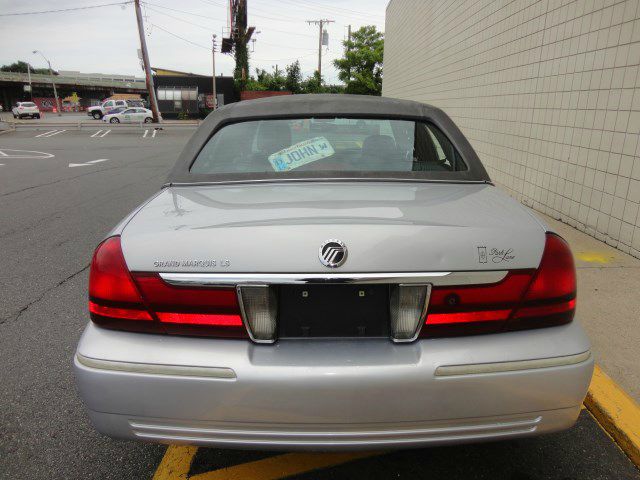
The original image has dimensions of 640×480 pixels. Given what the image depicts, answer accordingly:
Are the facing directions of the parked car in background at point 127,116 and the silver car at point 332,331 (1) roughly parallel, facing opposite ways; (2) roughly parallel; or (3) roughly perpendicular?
roughly perpendicular

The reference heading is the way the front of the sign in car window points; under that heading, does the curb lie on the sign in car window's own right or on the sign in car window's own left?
on the sign in car window's own left

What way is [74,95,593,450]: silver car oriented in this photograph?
away from the camera

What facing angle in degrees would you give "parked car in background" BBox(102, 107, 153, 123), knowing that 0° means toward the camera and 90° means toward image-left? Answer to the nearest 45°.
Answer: approximately 90°

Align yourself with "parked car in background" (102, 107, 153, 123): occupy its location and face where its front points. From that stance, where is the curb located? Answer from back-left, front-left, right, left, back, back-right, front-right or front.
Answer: left

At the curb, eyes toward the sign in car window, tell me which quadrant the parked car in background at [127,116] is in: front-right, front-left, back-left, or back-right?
front-right

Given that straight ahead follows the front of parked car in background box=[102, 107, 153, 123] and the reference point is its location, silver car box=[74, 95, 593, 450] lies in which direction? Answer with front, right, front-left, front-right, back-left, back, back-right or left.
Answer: left

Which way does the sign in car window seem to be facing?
toward the camera

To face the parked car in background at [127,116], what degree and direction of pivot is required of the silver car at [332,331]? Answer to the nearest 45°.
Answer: approximately 45° to its left

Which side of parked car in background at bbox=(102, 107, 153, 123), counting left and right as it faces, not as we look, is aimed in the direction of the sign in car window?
left

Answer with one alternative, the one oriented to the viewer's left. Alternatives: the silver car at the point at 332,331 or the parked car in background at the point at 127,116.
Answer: the parked car in background
